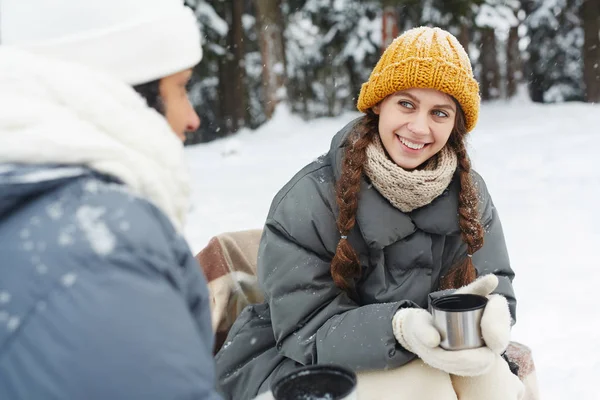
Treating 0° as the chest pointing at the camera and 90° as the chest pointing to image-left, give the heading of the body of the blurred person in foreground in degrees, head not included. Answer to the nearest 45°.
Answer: approximately 225°

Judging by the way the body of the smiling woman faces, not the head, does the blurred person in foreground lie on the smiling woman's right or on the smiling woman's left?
on the smiling woman's right

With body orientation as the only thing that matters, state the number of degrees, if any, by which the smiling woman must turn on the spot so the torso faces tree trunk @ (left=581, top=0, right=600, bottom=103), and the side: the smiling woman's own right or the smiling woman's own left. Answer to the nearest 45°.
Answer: approximately 135° to the smiling woman's own left

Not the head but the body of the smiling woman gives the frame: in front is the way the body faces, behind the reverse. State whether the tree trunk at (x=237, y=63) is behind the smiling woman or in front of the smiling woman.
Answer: behind

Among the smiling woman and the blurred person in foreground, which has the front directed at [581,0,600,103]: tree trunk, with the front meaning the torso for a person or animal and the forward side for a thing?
the blurred person in foreground

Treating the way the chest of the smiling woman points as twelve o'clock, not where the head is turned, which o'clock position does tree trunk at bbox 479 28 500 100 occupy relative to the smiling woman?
The tree trunk is roughly at 8 o'clock from the smiling woman.

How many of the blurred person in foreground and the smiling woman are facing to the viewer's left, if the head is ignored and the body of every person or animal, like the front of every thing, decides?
0

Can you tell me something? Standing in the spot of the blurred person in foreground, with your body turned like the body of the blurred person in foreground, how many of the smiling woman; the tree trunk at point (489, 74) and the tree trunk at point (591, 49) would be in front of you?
3

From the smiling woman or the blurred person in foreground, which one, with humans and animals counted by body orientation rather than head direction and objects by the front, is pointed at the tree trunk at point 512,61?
the blurred person in foreground
